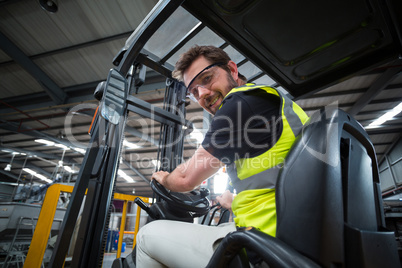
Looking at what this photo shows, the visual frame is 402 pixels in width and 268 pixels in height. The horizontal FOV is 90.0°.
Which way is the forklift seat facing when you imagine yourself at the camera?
facing away from the viewer and to the left of the viewer

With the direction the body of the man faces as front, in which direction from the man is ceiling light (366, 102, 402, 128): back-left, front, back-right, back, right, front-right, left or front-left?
back-right

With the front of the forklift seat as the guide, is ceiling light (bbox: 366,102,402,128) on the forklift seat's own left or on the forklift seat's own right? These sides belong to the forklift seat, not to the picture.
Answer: on the forklift seat's own right

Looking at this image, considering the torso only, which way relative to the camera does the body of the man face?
to the viewer's left

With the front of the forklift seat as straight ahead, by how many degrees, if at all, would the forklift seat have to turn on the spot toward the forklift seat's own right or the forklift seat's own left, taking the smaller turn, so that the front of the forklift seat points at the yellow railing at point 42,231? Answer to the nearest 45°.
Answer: approximately 45° to the forklift seat's own left

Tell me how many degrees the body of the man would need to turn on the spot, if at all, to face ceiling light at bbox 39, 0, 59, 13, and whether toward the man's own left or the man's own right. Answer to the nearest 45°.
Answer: approximately 45° to the man's own right
